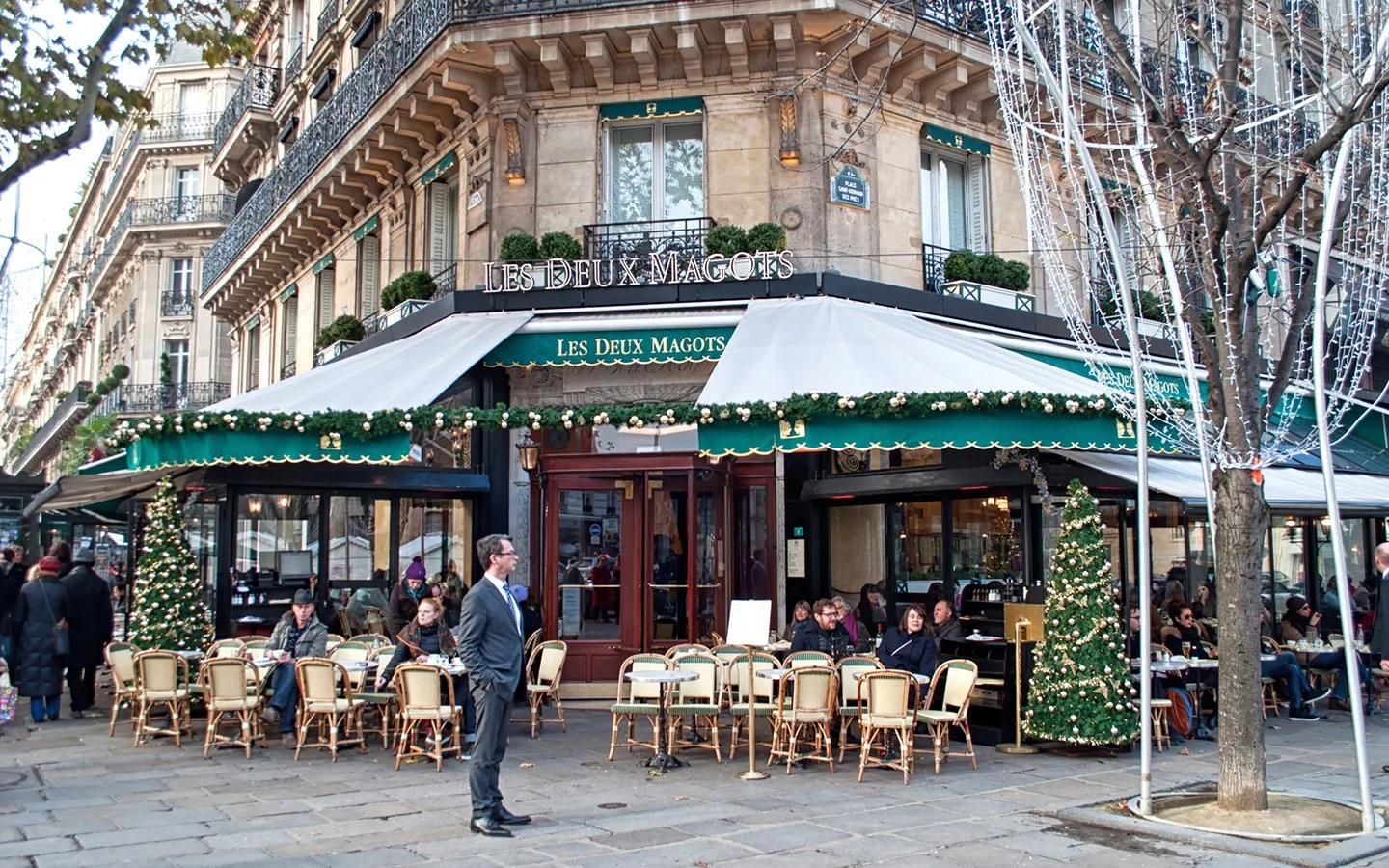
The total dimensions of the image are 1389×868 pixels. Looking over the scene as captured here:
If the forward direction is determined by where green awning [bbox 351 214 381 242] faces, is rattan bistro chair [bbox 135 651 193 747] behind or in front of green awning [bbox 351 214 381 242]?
in front

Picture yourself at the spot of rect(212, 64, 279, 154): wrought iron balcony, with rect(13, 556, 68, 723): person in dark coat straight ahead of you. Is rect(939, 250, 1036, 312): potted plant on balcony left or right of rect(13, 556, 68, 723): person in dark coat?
left

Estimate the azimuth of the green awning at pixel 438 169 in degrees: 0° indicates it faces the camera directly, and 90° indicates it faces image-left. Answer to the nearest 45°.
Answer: approximately 45°

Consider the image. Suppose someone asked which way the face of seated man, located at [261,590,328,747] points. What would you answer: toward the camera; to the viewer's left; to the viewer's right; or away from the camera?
toward the camera

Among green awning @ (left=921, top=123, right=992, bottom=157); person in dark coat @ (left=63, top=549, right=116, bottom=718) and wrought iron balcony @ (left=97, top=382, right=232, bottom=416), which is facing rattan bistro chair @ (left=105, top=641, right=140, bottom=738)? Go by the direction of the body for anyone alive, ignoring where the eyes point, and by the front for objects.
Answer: the wrought iron balcony

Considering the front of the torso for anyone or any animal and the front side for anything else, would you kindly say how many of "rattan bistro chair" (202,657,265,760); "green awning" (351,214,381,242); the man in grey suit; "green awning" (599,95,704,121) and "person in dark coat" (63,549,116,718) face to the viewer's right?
1

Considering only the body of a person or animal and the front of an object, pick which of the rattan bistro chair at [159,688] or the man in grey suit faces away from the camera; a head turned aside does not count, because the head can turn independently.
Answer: the rattan bistro chair

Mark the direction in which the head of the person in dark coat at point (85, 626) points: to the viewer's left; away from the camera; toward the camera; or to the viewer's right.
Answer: away from the camera

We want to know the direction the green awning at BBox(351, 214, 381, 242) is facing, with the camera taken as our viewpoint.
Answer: facing the viewer and to the left of the viewer

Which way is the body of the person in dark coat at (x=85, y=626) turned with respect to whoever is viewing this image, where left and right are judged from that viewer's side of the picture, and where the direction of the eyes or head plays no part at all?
facing away from the viewer

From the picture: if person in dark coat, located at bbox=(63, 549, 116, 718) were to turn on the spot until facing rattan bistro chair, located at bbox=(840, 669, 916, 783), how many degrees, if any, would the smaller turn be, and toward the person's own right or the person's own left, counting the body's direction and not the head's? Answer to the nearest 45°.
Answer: approximately 135° to the person's own right

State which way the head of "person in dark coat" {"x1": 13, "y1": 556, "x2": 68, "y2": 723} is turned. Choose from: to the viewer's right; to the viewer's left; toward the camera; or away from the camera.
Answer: away from the camera
